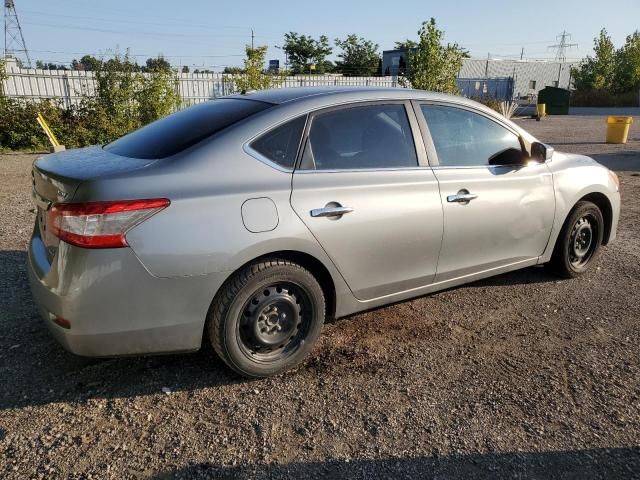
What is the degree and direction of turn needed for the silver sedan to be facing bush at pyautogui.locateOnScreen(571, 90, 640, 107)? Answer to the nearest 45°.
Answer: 0° — it already faces it

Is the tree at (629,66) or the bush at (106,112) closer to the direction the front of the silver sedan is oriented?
the tree

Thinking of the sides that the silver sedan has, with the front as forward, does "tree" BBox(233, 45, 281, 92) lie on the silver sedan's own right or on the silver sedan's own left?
on the silver sedan's own left

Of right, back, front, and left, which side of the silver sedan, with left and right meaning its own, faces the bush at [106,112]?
left

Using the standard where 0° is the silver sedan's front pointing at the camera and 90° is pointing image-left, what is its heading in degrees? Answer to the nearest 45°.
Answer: approximately 225°

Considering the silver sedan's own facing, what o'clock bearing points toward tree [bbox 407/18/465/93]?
The tree is roughly at 11 o'clock from the silver sedan.

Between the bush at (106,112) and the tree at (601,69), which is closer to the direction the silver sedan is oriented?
the tree

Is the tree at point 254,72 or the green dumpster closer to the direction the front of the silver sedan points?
the green dumpster
